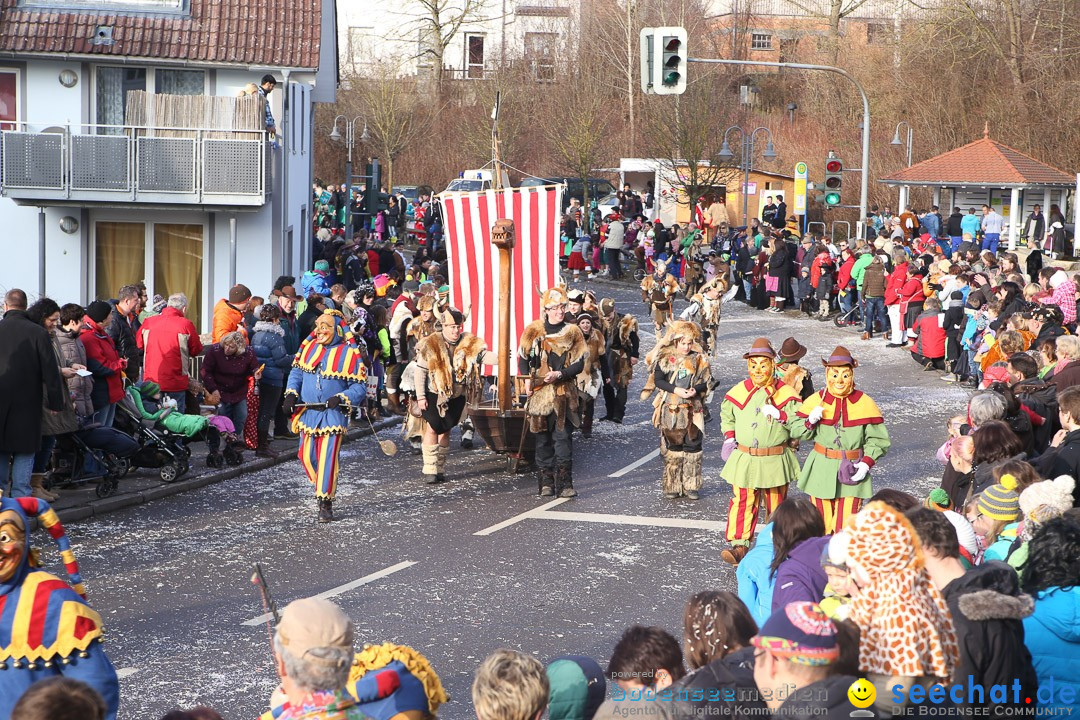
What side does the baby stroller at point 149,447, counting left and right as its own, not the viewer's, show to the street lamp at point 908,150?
left

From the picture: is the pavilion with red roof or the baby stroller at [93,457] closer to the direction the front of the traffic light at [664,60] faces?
the baby stroller

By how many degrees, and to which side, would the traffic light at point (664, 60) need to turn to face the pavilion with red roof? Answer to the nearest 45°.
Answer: approximately 90° to its left

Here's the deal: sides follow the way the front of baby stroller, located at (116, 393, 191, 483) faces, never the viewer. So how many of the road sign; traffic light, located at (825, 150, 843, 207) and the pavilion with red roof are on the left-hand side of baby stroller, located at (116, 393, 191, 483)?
3

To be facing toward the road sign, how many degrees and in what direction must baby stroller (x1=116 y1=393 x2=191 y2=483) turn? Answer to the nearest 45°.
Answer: approximately 90° to its left

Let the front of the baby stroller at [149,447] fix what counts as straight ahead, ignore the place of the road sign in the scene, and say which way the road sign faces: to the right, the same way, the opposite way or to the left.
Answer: to the right
